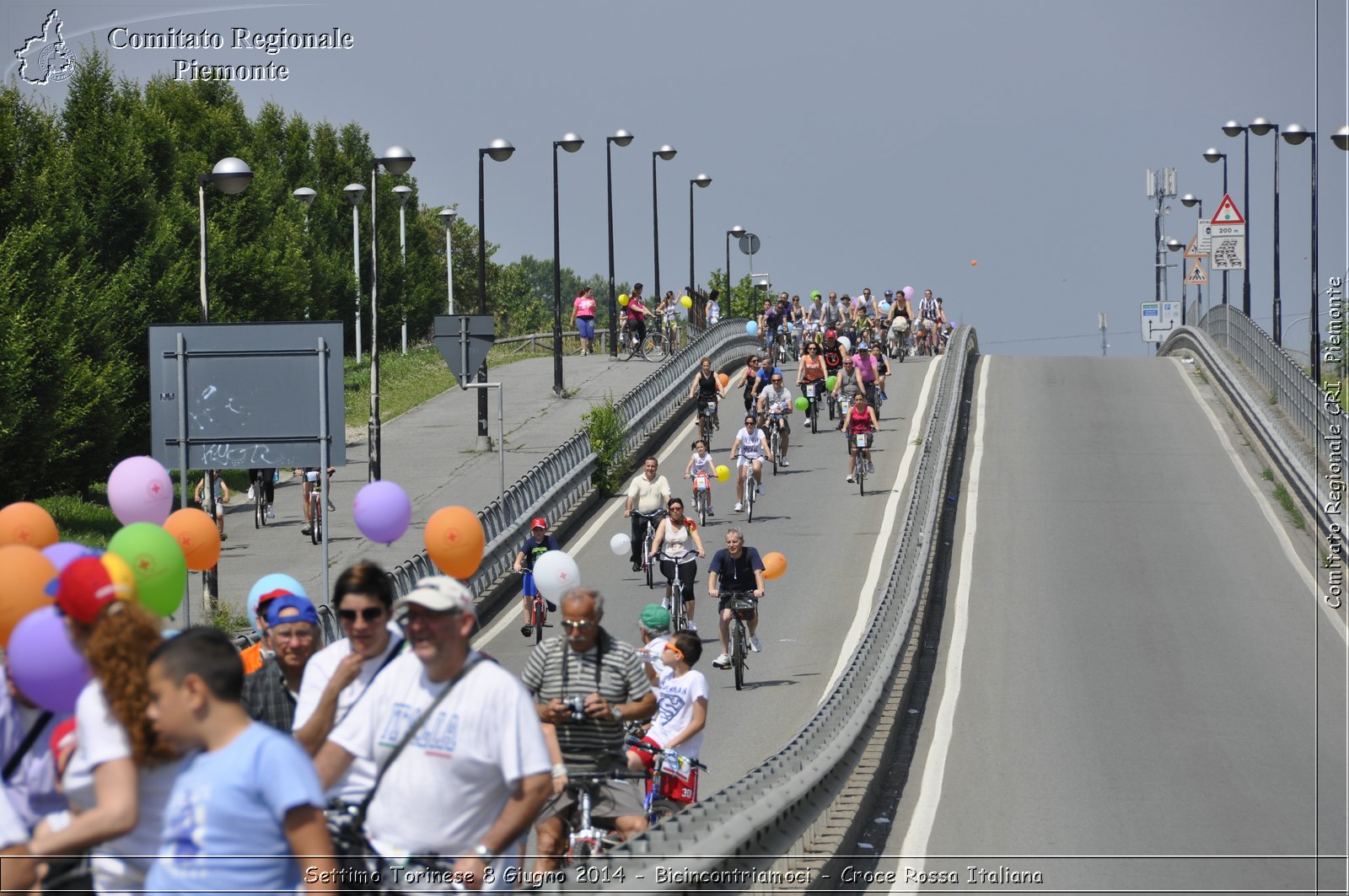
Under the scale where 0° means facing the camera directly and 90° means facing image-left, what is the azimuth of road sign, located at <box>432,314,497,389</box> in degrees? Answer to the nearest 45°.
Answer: approximately 180°

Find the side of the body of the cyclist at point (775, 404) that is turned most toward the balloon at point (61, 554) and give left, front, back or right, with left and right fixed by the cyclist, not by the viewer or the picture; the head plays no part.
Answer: front

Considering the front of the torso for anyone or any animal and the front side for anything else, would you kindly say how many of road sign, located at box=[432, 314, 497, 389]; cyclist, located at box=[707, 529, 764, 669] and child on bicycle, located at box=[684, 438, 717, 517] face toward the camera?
2

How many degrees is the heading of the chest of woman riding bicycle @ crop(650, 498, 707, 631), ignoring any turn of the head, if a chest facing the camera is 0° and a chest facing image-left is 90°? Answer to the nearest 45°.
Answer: approximately 0°

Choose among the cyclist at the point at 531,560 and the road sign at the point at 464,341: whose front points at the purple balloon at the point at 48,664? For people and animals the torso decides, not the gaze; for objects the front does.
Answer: the cyclist

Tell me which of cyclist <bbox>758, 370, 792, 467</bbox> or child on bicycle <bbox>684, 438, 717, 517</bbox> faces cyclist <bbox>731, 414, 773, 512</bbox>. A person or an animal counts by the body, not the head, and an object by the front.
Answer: cyclist <bbox>758, 370, 792, 467</bbox>

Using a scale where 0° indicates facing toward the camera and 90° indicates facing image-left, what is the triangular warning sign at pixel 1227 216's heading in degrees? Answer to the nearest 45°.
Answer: approximately 0°

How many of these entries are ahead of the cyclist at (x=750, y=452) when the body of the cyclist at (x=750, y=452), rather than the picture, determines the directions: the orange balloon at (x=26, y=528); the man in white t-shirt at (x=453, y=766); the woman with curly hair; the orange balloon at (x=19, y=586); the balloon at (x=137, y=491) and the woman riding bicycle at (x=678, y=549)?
6

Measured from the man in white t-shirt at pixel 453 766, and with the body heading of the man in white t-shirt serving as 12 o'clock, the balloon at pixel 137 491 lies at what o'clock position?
The balloon is roughly at 4 o'clock from the man in white t-shirt.
